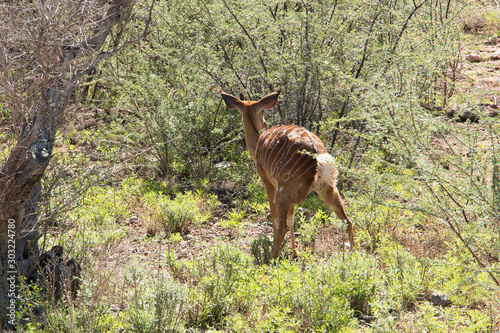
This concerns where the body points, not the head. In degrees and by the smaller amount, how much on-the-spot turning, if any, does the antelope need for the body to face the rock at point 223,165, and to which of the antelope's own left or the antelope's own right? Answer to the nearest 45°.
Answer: approximately 45° to the antelope's own right

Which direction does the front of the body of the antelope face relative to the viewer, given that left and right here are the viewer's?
facing away from the viewer and to the left of the viewer

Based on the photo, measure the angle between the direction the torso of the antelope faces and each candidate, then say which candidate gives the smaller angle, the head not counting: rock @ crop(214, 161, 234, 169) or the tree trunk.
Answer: the rock

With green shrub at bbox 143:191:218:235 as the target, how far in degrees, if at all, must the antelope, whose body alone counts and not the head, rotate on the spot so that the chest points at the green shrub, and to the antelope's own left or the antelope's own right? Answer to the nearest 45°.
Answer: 0° — it already faces it

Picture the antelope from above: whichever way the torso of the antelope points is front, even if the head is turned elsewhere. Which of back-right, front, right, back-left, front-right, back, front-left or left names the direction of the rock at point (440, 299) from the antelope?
back

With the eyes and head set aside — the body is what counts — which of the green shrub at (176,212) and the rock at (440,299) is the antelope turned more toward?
the green shrub

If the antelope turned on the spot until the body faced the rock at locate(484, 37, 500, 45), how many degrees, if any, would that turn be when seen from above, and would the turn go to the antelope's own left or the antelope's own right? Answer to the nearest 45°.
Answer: approximately 90° to the antelope's own right

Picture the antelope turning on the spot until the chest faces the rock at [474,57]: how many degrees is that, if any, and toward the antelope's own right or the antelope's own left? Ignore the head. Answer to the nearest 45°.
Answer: approximately 90° to the antelope's own right

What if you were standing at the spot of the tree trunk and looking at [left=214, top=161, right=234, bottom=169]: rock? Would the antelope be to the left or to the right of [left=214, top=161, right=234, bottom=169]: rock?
right
